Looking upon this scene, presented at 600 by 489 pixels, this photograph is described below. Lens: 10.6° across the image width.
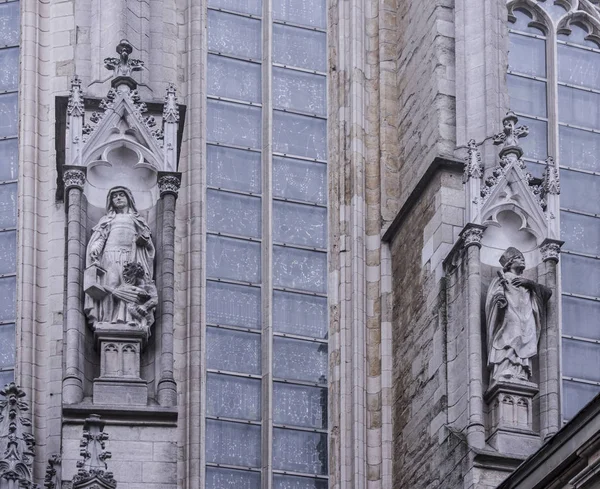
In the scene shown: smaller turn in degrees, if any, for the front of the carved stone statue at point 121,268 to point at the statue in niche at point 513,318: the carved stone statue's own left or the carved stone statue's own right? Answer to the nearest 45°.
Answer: approximately 90° to the carved stone statue's own left

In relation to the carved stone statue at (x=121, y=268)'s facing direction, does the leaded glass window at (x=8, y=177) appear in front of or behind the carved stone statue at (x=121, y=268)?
behind

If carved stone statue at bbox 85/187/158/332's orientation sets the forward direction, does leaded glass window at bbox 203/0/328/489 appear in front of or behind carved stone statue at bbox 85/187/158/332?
behind

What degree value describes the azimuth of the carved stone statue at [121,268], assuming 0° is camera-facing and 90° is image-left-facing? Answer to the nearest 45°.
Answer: approximately 0°

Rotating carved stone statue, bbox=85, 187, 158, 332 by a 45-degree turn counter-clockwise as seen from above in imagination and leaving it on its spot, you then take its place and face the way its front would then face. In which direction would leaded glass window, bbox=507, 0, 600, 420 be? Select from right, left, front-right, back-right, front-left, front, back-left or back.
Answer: left

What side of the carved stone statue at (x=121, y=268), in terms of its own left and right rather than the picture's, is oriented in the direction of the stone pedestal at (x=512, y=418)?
left
